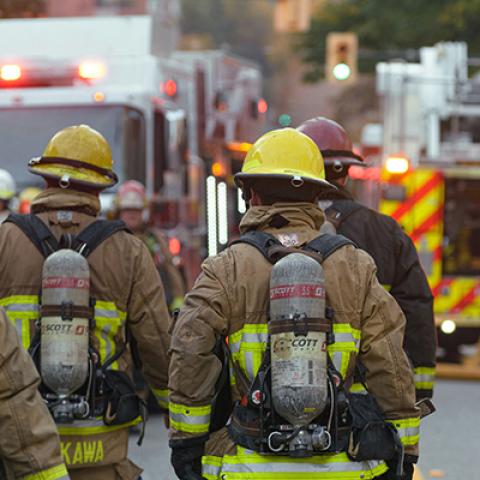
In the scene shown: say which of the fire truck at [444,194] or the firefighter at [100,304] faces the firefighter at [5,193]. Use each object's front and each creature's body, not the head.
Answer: the firefighter at [100,304]

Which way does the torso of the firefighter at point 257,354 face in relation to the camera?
away from the camera

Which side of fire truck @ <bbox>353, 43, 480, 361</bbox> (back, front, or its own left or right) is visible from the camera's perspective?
back

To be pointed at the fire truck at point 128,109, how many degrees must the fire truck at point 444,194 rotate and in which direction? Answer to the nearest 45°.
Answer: approximately 135° to its left

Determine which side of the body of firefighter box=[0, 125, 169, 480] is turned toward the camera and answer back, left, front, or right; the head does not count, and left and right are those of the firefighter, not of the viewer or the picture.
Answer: back

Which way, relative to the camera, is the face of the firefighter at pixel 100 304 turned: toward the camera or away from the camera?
away from the camera

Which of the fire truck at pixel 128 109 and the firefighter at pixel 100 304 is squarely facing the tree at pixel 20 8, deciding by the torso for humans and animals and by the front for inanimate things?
the firefighter

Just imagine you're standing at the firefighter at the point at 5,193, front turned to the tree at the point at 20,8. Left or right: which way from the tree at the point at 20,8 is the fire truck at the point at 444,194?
right

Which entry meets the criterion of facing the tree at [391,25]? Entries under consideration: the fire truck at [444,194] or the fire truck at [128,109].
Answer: the fire truck at [444,194]

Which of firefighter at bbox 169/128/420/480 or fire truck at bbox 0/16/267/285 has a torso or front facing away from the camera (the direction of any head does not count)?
the firefighter

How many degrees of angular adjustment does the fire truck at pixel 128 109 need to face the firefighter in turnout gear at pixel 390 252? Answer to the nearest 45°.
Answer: approximately 45° to its left

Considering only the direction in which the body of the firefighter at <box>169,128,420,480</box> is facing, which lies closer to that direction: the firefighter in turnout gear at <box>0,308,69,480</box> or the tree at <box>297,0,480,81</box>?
the tree

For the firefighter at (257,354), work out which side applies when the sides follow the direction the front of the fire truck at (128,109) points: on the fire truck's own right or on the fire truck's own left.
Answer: on the fire truck's own left

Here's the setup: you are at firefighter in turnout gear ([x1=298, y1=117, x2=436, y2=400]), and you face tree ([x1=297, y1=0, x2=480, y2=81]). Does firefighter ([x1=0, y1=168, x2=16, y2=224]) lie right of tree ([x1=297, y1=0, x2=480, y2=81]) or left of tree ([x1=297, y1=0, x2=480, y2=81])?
left

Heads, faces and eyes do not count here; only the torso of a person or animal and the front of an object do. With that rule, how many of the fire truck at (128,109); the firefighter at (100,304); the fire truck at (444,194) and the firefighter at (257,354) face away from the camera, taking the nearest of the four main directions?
3

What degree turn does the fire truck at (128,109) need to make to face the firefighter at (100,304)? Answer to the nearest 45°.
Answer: approximately 45° to its left
